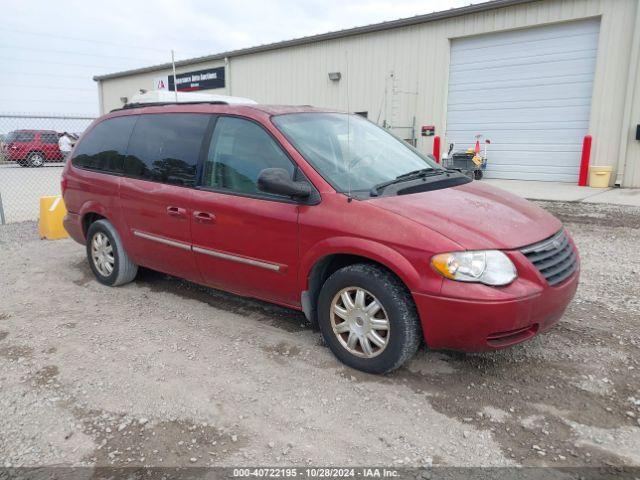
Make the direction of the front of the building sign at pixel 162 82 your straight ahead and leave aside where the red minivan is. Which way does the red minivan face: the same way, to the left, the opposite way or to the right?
to the left

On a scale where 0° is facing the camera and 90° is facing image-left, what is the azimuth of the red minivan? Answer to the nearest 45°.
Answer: approximately 315°

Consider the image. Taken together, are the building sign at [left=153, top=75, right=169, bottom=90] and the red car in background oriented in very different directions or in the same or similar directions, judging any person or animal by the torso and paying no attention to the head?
very different directions

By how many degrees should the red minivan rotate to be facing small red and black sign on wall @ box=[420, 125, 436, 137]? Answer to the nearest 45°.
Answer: approximately 135° to its left

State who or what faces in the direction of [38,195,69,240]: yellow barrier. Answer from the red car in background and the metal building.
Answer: the metal building

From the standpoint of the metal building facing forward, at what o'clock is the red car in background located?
The red car in background is roughly at 2 o'clock from the metal building.

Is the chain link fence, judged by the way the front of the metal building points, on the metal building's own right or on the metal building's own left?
on the metal building's own right

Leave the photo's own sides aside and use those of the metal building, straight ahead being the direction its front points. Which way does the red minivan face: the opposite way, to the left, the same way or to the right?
to the left

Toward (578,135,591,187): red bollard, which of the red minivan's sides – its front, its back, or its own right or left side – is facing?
left

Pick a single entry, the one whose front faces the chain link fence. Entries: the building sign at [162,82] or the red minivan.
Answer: the building sign
